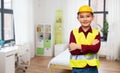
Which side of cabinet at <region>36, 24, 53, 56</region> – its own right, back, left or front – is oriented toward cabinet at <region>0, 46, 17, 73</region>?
front

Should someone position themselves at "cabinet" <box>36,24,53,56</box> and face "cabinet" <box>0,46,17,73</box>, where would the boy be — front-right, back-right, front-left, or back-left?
front-left

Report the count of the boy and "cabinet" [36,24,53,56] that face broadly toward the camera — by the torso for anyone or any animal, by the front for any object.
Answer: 2

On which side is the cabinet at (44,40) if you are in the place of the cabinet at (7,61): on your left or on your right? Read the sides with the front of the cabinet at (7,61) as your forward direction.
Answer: on your left

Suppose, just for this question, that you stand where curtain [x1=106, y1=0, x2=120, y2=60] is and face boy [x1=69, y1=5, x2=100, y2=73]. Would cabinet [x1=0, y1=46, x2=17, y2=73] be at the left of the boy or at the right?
right

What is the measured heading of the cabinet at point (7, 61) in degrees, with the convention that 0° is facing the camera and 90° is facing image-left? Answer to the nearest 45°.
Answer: approximately 315°

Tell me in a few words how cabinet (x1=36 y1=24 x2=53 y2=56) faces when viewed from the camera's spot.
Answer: facing the viewer

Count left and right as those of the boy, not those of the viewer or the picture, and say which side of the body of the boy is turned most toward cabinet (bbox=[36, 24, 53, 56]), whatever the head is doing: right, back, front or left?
back
